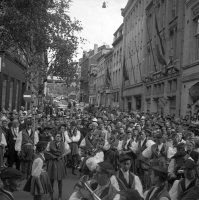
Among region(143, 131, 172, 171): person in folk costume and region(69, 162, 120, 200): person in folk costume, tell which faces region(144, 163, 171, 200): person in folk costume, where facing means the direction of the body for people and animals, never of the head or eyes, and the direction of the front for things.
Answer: region(143, 131, 172, 171): person in folk costume

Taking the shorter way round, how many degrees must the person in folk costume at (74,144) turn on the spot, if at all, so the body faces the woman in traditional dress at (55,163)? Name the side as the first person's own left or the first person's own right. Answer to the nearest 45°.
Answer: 0° — they already face them

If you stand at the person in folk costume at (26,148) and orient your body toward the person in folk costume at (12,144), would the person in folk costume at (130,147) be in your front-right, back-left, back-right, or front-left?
back-right

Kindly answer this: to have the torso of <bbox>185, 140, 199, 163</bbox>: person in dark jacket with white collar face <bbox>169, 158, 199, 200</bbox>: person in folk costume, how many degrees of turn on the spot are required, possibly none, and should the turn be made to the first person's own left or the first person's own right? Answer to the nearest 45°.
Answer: approximately 45° to the first person's own left

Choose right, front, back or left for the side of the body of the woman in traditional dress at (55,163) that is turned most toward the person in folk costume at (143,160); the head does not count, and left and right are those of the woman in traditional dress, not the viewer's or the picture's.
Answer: left

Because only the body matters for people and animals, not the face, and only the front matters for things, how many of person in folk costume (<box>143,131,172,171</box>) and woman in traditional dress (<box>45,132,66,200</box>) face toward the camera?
2

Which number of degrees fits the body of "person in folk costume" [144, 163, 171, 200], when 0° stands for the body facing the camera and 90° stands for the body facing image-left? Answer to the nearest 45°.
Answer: approximately 45°

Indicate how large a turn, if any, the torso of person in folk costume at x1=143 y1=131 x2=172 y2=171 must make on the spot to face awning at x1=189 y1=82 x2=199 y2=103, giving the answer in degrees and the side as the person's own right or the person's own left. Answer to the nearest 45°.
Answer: approximately 180°

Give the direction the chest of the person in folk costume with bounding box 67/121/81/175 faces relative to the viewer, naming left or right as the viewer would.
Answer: facing the viewer

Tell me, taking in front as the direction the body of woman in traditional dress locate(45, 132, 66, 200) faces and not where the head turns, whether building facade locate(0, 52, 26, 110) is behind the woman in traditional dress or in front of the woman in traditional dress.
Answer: behind
